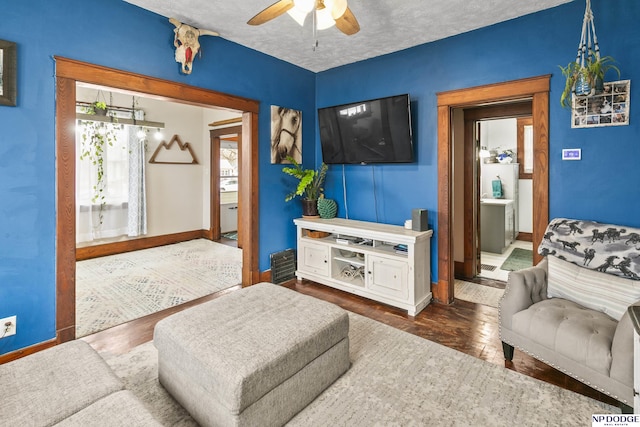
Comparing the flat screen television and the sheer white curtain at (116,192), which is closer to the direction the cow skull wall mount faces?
the flat screen television

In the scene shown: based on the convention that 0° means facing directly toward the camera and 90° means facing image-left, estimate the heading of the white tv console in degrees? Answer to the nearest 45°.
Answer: approximately 45°

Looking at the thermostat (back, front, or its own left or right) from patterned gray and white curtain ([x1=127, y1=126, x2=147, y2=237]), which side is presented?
right

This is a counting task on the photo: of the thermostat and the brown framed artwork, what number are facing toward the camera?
2

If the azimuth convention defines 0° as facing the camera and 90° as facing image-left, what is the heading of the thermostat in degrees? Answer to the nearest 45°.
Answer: approximately 0°

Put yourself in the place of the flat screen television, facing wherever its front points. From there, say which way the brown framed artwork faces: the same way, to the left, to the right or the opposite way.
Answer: to the left

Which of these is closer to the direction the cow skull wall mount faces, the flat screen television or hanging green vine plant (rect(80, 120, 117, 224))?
the flat screen television

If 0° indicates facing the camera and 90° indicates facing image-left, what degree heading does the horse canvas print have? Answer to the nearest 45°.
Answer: approximately 315°

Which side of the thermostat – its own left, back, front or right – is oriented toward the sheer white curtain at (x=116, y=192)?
right

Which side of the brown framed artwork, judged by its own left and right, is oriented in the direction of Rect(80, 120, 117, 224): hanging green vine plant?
back

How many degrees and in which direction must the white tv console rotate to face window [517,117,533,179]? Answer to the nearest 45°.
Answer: approximately 180°

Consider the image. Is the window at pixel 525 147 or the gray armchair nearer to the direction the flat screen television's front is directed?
the gray armchair
